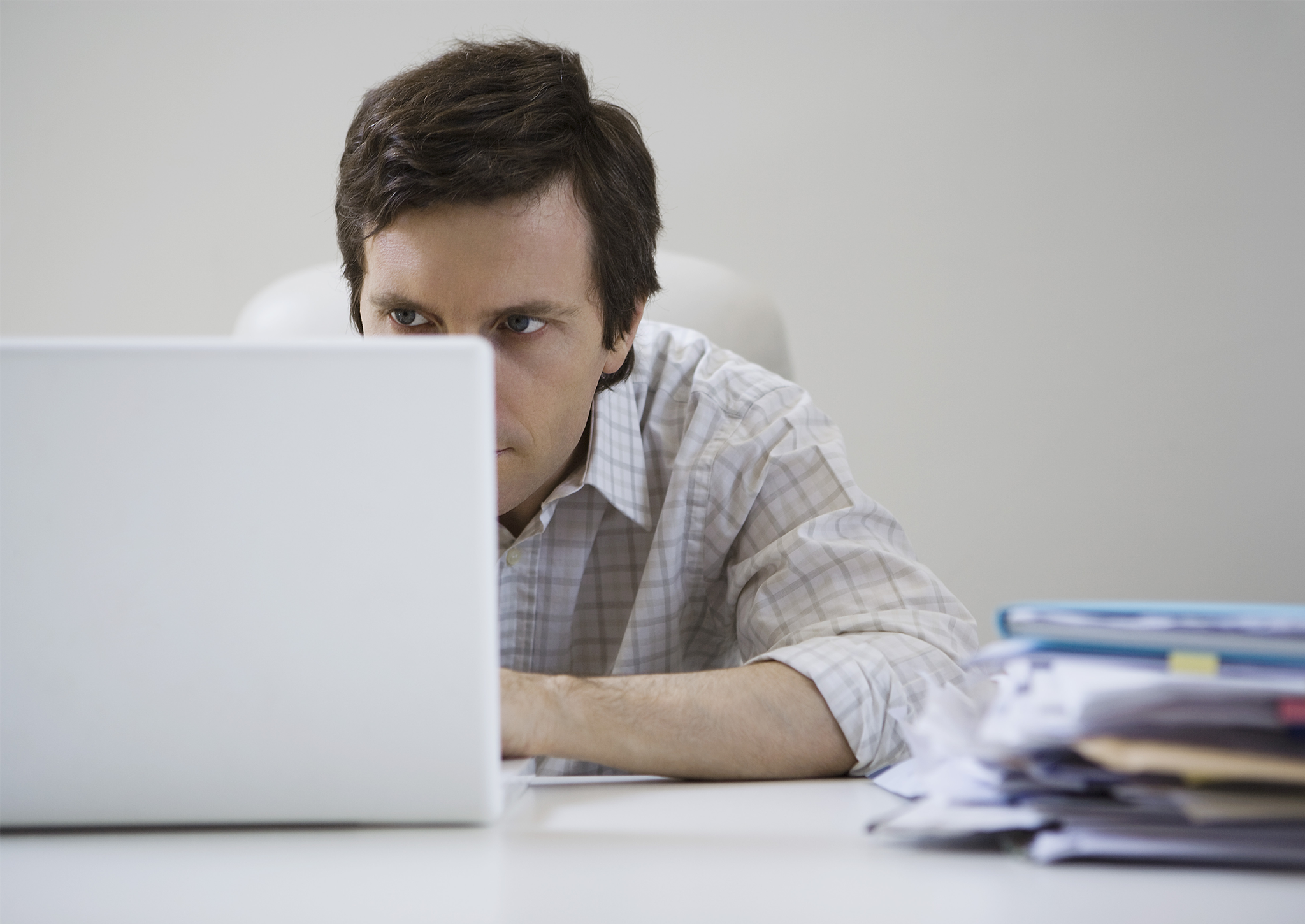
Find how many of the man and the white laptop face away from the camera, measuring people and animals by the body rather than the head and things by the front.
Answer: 1

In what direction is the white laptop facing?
away from the camera

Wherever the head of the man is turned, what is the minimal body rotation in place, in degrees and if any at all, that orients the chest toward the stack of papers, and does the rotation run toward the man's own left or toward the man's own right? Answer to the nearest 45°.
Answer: approximately 45° to the man's own left

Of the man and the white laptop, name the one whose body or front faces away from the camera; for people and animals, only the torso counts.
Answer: the white laptop

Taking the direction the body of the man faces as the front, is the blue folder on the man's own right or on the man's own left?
on the man's own left

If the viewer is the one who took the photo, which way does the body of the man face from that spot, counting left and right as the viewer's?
facing the viewer and to the left of the viewer

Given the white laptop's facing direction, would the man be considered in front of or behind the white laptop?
in front
